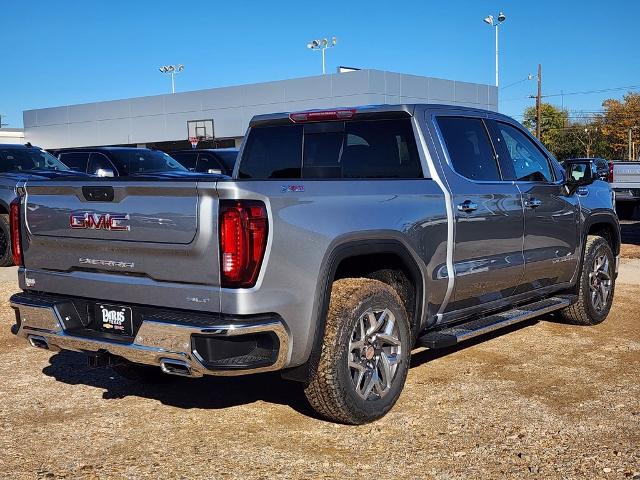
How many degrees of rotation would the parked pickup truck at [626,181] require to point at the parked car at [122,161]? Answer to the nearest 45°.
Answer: approximately 135° to its left

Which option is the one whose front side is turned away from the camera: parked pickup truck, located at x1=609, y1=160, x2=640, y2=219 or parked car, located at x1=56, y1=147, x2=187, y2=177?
parked pickup truck, located at x1=609, y1=160, x2=640, y2=219

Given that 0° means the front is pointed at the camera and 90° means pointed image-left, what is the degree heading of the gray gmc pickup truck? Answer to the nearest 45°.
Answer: approximately 225°

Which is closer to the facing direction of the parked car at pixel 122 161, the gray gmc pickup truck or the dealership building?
the gray gmc pickup truck

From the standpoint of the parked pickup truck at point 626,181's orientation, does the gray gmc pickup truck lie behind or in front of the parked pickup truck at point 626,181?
behind

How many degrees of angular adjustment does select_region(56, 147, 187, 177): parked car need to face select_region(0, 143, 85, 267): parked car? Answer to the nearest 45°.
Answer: approximately 90° to its right

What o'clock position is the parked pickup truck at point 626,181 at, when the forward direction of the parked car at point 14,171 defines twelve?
the parked pickup truck at point 626,181 is roughly at 10 o'clock from the parked car at point 14,171.

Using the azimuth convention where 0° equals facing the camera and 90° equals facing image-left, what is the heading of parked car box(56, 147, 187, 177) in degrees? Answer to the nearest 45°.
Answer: approximately 315°

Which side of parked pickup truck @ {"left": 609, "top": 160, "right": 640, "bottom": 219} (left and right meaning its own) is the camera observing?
back

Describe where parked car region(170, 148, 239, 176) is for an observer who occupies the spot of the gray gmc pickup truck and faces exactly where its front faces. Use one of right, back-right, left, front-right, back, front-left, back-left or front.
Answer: front-left
